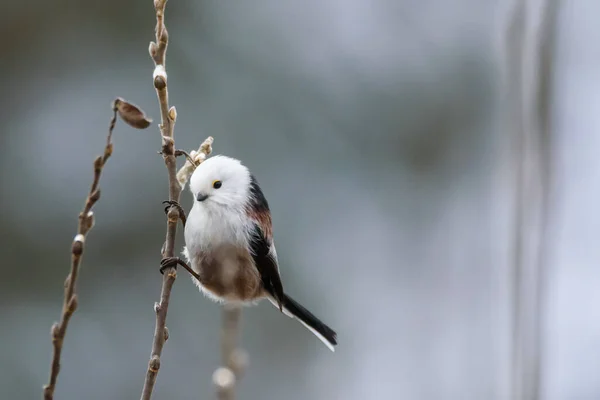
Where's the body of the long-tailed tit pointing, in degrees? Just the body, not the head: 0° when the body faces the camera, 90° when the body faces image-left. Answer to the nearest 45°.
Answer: approximately 45°
